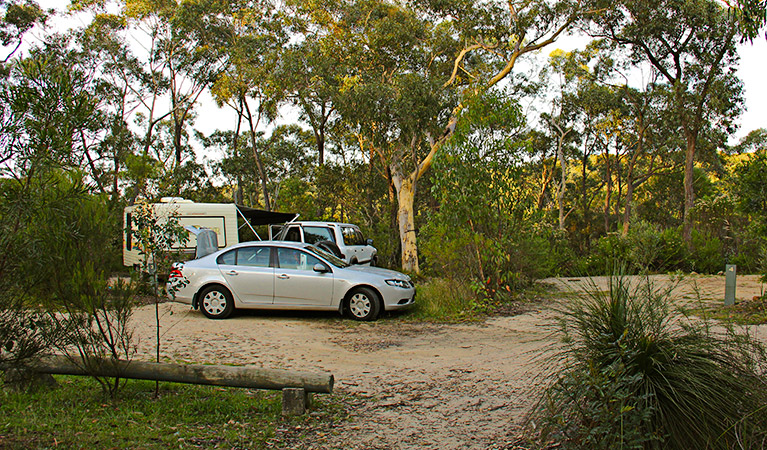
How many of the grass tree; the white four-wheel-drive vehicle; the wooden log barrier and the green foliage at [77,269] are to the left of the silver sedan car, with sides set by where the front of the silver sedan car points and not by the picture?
1

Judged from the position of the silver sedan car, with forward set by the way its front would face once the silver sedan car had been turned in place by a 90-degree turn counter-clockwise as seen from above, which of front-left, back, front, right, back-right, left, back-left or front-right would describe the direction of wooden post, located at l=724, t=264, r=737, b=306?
right

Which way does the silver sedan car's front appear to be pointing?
to the viewer's right

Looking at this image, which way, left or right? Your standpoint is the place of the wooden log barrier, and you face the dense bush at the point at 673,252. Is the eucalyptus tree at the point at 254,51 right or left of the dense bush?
left

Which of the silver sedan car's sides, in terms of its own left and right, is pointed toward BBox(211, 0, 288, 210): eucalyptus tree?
left

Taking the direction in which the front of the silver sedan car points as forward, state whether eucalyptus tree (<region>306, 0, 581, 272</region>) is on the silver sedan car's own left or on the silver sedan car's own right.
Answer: on the silver sedan car's own left

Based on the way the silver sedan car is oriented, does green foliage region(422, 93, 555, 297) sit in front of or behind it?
in front

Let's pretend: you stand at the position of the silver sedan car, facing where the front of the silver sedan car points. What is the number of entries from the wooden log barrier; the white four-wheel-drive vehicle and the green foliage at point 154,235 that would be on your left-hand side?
1

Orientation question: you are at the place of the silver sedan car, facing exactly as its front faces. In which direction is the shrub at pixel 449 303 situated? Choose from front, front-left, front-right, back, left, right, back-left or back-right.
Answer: front

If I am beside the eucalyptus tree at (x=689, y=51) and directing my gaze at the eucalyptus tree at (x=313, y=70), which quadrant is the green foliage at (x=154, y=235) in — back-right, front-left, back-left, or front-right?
front-left

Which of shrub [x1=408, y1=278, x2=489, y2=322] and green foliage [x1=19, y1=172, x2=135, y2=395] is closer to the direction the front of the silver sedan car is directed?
the shrub

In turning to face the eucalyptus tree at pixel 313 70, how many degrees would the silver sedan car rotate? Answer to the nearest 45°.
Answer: approximately 90° to its left

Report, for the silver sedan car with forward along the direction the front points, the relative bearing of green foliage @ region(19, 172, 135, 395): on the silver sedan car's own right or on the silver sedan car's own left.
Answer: on the silver sedan car's own right

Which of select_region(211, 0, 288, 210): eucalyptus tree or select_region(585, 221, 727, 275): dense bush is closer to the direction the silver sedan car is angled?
the dense bush
